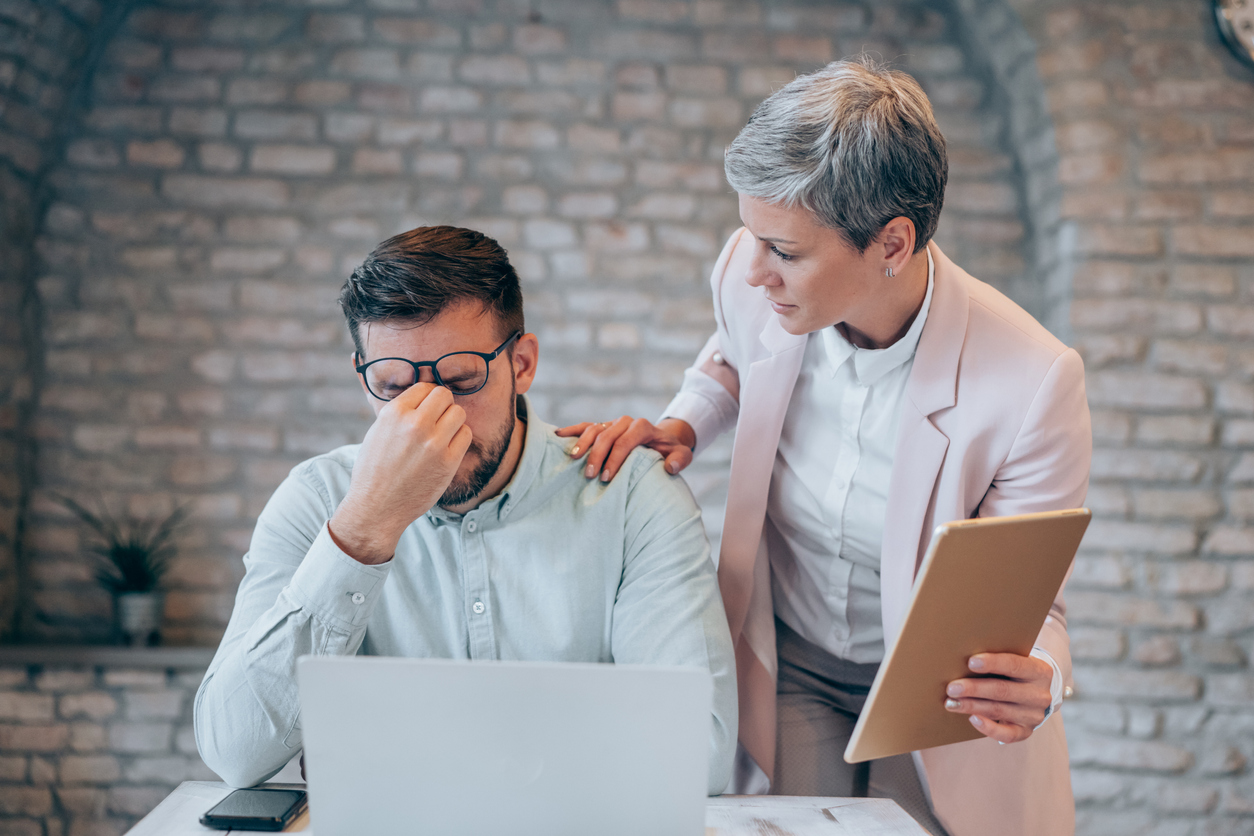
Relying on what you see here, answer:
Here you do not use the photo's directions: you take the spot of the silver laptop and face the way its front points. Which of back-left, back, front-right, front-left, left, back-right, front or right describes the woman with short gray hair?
front-right

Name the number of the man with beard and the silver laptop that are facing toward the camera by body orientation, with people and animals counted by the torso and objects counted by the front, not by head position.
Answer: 1

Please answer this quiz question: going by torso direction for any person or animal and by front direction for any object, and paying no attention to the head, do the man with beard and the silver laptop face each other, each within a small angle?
yes

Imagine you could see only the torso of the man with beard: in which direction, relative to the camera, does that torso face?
toward the camera

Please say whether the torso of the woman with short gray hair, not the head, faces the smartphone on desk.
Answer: yes

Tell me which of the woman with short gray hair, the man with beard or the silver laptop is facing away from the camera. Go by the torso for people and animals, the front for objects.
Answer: the silver laptop

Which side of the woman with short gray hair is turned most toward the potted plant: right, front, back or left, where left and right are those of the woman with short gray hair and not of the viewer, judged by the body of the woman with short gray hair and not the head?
right

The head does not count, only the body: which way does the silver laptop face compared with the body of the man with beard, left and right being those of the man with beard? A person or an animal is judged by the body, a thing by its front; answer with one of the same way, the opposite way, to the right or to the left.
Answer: the opposite way

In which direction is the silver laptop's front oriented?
away from the camera

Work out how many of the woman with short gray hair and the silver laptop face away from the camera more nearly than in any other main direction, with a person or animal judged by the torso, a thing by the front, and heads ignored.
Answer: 1

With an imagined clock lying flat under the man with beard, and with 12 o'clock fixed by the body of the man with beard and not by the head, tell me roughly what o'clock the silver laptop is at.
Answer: The silver laptop is roughly at 12 o'clock from the man with beard.

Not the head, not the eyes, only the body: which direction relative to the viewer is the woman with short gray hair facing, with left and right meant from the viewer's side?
facing the viewer and to the left of the viewer

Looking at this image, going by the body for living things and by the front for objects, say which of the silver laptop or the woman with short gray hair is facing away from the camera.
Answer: the silver laptop
